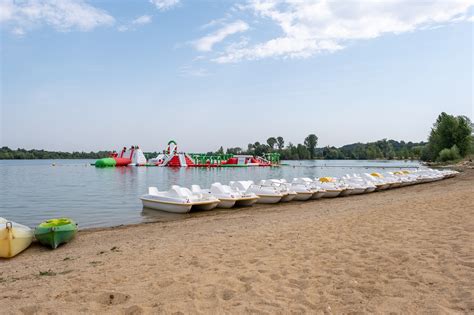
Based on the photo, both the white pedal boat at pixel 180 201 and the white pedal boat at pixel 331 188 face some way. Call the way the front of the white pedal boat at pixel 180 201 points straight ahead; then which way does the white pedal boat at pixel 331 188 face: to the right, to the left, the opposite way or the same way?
the same way

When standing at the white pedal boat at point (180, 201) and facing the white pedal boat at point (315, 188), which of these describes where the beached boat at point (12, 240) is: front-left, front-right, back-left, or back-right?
back-right

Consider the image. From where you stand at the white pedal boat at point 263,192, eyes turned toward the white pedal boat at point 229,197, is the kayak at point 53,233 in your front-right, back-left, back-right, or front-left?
front-left

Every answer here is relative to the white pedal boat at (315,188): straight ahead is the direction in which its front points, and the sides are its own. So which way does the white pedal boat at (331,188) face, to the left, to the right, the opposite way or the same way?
the same way

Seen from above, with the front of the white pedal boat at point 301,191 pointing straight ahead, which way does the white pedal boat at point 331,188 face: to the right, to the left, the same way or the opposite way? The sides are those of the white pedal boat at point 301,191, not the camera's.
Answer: the same way

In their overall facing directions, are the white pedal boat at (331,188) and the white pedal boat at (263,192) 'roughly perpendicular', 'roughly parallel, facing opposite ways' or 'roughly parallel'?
roughly parallel

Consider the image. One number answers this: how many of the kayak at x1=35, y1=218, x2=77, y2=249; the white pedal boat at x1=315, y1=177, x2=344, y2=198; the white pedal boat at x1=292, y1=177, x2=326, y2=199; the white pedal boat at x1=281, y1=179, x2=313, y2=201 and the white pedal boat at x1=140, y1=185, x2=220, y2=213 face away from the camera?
0

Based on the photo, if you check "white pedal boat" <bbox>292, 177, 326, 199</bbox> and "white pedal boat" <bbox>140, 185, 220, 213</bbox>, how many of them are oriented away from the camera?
0

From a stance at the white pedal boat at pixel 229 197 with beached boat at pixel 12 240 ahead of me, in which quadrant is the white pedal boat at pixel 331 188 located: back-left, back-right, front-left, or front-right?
back-left
